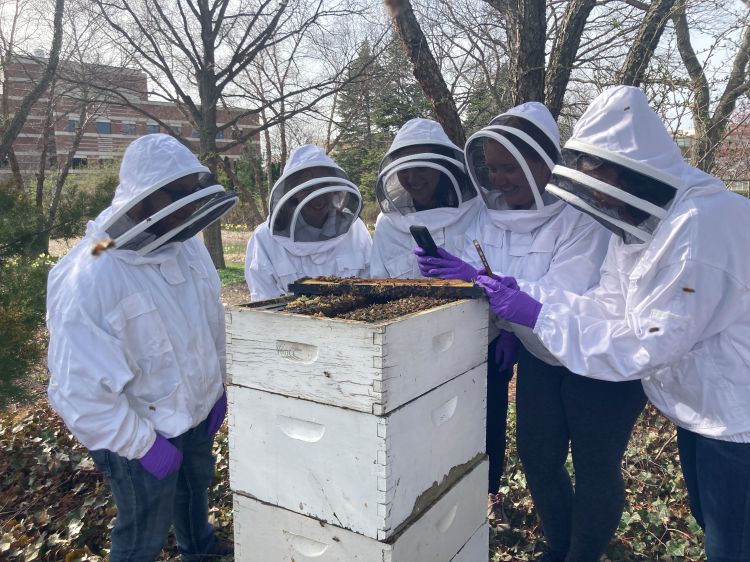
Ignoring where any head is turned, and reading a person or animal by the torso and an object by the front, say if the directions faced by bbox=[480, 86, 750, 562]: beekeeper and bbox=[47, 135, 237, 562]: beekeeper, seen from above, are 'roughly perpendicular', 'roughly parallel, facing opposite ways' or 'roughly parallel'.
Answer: roughly parallel, facing opposite ways

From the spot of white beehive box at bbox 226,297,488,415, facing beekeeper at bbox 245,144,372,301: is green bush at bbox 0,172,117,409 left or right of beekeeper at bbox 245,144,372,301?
left

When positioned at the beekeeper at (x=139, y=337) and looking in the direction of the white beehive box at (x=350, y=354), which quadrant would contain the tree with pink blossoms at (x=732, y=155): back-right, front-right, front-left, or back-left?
front-left

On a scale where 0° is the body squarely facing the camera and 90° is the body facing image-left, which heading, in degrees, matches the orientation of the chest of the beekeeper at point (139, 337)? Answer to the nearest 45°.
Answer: approximately 315°

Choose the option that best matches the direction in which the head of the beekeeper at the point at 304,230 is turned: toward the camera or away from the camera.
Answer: toward the camera

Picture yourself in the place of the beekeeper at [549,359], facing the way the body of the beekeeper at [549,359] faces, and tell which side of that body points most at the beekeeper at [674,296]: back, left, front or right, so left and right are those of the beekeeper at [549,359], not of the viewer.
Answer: left

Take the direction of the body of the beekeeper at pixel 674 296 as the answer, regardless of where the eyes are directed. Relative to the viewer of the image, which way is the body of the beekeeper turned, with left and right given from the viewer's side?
facing to the left of the viewer

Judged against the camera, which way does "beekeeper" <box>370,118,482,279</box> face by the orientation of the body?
toward the camera

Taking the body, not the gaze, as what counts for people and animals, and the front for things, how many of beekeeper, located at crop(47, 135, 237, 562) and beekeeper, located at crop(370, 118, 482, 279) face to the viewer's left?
0

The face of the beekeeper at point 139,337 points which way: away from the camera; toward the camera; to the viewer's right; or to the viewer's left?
to the viewer's right

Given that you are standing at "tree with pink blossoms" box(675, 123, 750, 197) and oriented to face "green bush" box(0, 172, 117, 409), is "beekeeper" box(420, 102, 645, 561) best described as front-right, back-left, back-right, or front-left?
front-left

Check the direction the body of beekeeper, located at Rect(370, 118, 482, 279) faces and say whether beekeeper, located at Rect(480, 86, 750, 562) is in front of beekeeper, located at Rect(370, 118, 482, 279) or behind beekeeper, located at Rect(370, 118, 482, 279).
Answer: in front

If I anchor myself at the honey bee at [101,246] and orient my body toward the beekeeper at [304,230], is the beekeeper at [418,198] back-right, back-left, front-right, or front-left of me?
front-right

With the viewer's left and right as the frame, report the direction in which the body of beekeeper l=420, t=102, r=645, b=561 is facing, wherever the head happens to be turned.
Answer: facing the viewer and to the left of the viewer

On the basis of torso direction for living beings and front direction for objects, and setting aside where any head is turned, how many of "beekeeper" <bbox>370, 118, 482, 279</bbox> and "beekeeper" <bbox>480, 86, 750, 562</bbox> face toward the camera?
1

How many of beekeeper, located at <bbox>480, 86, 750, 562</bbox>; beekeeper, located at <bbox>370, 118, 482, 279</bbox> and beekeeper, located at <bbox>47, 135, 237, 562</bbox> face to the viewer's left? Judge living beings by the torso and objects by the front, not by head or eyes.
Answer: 1

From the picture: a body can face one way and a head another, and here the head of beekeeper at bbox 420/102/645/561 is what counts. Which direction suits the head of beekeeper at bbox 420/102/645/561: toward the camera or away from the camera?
toward the camera

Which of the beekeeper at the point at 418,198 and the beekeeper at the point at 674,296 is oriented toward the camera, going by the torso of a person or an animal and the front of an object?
the beekeeper at the point at 418,198

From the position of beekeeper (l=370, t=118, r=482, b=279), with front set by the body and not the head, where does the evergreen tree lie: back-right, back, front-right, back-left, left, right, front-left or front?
back

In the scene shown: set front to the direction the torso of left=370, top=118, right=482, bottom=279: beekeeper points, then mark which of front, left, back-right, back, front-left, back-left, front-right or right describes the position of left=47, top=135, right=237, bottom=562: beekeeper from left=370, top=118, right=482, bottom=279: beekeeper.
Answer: front-right
